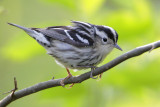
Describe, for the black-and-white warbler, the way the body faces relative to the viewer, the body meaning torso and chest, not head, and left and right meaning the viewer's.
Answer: facing to the right of the viewer
